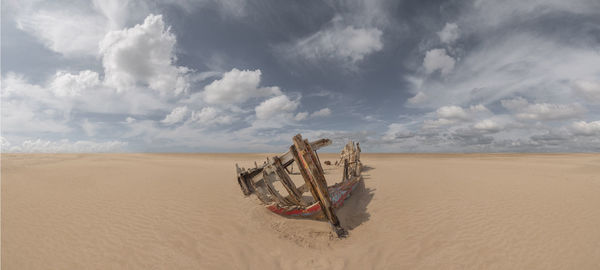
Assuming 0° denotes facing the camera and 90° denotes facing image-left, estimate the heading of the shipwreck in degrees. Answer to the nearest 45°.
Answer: approximately 0°
